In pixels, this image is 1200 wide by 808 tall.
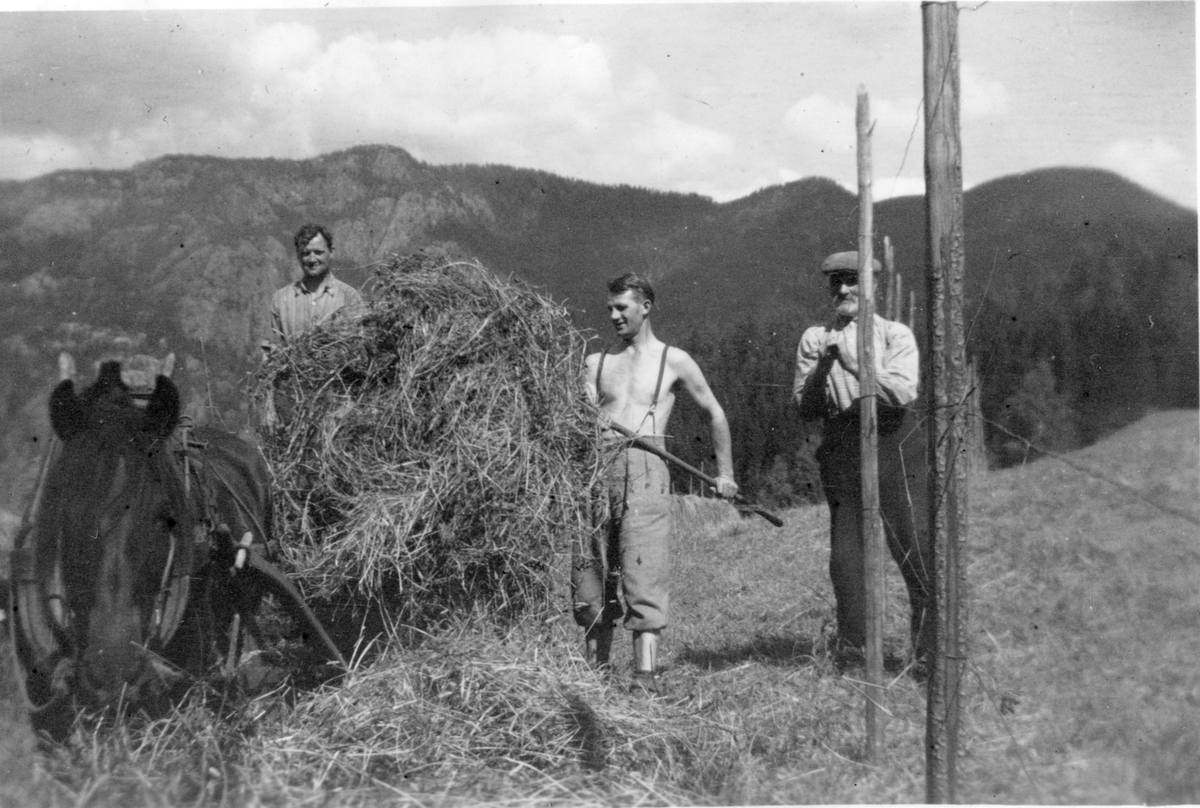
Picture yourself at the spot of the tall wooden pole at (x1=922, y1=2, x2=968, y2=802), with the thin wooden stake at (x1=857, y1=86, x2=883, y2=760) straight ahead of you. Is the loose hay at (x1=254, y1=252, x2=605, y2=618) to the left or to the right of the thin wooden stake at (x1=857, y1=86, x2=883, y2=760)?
left

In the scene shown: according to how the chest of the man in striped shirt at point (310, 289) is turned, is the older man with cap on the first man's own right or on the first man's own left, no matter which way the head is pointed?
on the first man's own left

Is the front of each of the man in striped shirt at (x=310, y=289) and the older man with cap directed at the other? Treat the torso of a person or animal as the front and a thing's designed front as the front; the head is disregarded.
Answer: no

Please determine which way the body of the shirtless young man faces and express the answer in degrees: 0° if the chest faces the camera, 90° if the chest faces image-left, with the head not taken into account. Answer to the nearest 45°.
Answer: approximately 45°

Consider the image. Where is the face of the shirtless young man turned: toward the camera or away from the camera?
toward the camera

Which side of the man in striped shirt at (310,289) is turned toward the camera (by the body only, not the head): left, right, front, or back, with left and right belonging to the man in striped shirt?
front

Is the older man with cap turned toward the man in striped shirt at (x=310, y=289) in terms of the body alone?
no

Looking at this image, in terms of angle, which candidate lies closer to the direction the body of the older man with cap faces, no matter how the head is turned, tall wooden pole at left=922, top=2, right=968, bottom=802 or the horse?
the tall wooden pole

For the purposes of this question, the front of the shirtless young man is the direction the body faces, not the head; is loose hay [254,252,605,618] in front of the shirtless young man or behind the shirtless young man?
in front

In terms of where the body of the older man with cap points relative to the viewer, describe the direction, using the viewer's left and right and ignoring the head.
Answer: facing the viewer

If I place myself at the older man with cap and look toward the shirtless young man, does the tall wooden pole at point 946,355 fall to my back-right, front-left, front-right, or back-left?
front-left

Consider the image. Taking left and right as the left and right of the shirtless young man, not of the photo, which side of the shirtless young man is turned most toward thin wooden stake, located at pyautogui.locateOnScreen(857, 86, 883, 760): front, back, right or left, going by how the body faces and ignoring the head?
left

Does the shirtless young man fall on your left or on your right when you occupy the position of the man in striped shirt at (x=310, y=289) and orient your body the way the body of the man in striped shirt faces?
on your left

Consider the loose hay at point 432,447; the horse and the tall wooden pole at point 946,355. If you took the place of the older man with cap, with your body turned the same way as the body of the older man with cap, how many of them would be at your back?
0

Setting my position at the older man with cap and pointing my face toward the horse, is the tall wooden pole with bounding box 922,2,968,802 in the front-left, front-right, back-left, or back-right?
front-left

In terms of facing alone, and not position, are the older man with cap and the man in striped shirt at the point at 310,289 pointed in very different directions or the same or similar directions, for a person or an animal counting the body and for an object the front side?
same or similar directions

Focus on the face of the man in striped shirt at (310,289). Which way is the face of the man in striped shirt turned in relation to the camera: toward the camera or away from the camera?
toward the camera
